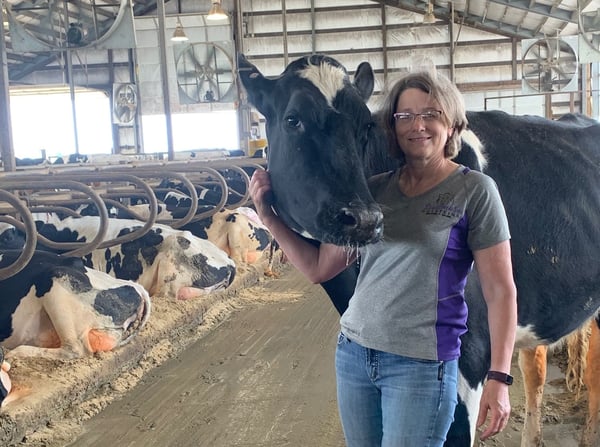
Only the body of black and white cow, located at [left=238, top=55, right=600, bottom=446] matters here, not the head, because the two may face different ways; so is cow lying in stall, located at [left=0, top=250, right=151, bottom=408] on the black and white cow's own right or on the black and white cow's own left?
on the black and white cow's own right

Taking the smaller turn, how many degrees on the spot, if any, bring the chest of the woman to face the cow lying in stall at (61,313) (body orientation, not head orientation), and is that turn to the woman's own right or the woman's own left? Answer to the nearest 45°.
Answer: approximately 90° to the woman's own right

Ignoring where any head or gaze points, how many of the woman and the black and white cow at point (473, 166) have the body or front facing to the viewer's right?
0

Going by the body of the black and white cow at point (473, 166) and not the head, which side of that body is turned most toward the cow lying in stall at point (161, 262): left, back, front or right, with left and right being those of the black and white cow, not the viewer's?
right

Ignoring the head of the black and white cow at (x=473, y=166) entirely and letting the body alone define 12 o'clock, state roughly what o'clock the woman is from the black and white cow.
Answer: The woman is roughly at 11 o'clock from the black and white cow.

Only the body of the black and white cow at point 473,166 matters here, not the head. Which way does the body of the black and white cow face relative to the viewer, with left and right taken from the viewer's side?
facing the viewer and to the left of the viewer

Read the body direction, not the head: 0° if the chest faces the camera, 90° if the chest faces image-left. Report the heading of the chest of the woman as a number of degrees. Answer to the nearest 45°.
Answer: approximately 45°

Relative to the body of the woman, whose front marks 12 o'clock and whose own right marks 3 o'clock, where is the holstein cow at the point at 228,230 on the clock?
The holstein cow is roughly at 4 o'clock from the woman.
